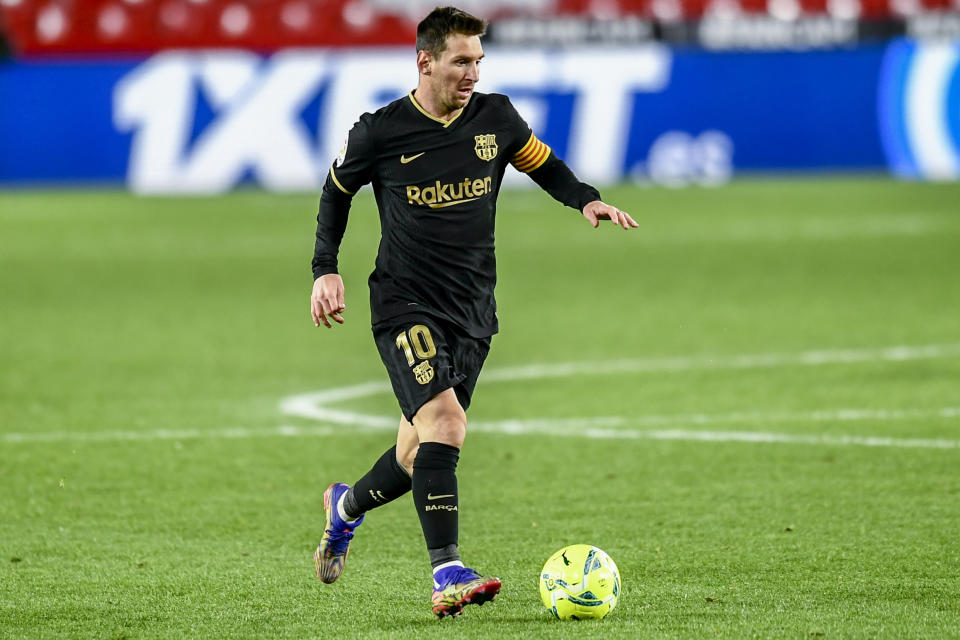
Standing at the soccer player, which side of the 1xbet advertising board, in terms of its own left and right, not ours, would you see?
front

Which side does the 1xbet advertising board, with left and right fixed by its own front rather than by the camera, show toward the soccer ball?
front

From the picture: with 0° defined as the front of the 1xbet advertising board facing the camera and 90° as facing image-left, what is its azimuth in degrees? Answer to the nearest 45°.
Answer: approximately 0°

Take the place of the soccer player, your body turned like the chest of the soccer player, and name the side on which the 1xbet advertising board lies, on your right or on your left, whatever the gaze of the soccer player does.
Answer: on your left

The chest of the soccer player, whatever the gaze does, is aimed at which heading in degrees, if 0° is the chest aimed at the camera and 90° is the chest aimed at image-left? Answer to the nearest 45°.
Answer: approximately 315°

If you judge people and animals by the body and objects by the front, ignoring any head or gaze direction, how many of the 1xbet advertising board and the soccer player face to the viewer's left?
0

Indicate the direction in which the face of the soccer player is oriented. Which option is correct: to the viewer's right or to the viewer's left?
to the viewer's right
